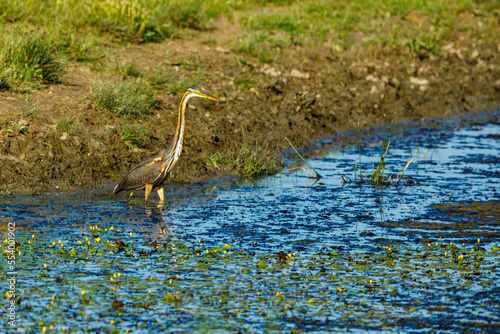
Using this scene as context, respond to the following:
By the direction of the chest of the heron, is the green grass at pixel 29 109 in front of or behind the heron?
behind

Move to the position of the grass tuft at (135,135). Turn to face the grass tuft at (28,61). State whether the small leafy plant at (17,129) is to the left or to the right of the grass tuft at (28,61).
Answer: left

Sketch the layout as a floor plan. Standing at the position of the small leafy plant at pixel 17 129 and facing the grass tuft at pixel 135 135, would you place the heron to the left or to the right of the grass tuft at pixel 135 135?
right

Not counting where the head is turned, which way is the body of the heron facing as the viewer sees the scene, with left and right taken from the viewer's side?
facing to the right of the viewer

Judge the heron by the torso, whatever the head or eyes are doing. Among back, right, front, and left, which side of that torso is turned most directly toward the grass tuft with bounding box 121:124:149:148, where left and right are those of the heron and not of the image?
left

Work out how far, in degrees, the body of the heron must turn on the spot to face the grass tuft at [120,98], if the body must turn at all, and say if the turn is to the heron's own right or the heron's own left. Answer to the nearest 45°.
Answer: approximately 90° to the heron's own left

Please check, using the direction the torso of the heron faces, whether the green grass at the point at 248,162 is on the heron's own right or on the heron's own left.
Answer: on the heron's own left

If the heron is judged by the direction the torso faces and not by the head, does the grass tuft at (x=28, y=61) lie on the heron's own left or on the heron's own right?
on the heron's own left

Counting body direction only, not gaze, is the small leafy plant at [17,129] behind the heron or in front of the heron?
behind
